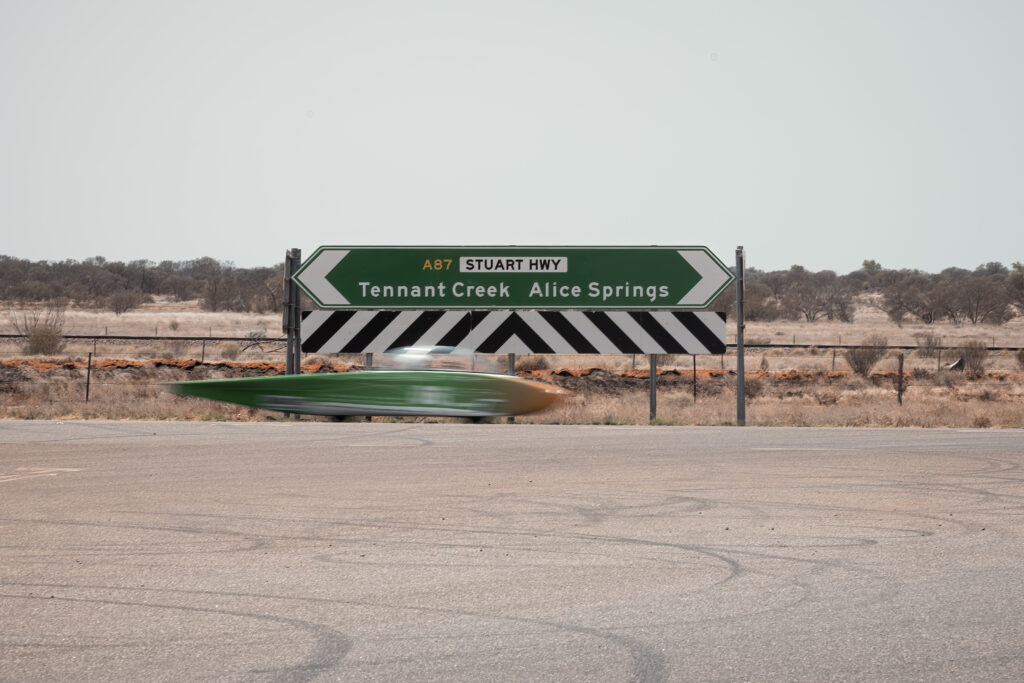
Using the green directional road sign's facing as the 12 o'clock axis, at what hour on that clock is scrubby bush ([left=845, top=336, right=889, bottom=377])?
The scrubby bush is roughly at 7 o'clock from the green directional road sign.

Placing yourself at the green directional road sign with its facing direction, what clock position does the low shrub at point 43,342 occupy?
The low shrub is roughly at 5 o'clock from the green directional road sign.

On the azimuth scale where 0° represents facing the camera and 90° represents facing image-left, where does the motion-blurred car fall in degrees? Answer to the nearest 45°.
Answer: approximately 270°

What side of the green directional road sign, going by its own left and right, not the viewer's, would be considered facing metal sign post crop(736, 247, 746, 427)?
left

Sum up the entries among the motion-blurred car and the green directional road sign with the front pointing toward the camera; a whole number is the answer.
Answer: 1

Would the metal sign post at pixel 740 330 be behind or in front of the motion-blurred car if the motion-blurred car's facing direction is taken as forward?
in front

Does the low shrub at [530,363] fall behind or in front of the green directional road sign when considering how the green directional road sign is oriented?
behind

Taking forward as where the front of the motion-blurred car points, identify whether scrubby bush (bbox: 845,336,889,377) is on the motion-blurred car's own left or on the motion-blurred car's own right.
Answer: on the motion-blurred car's own left

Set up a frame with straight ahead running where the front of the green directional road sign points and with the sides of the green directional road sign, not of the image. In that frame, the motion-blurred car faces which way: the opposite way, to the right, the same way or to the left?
to the left

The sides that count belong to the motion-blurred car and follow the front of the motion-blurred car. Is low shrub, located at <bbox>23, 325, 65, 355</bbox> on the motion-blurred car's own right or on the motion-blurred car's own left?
on the motion-blurred car's own left

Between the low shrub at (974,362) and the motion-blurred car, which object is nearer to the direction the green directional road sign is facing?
the motion-blurred car
